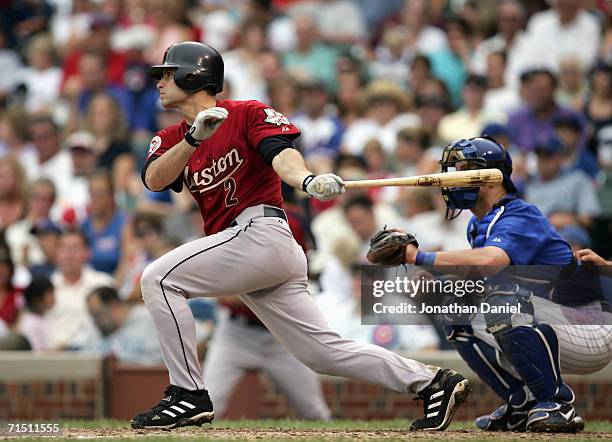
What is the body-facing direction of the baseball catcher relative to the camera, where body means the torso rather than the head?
to the viewer's left

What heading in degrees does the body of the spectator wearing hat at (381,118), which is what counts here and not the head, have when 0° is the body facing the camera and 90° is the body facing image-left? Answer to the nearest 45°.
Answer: approximately 0°

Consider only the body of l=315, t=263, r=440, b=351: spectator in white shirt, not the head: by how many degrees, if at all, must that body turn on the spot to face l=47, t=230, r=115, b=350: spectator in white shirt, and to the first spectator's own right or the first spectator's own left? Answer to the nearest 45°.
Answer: approximately 135° to the first spectator's own right

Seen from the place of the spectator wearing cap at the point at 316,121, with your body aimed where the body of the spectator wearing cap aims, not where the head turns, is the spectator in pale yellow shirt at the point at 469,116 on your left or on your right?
on your left

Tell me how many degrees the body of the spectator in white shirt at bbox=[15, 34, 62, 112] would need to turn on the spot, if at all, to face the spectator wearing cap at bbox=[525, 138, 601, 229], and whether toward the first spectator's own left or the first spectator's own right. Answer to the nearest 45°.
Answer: approximately 45° to the first spectator's own left

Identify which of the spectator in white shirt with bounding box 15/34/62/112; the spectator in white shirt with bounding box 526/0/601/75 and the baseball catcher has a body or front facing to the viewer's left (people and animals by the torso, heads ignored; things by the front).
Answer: the baseball catcher

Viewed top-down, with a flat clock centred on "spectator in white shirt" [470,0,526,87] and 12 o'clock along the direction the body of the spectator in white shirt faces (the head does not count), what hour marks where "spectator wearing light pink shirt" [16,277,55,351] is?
The spectator wearing light pink shirt is roughly at 2 o'clock from the spectator in white shirt.

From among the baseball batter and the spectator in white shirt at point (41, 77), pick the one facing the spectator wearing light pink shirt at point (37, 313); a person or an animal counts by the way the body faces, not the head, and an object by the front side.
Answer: the spectator in white shirt

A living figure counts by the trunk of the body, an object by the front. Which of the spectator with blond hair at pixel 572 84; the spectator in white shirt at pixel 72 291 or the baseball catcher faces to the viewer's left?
the baseball catcher
